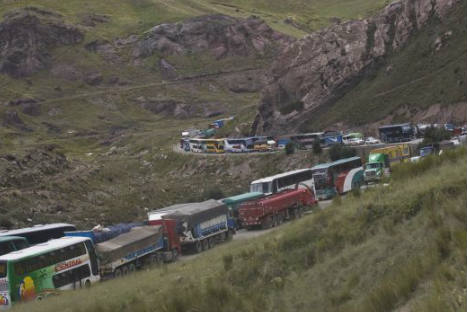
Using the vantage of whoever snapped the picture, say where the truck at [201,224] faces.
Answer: facing away from the viewer and to the right of the viewer

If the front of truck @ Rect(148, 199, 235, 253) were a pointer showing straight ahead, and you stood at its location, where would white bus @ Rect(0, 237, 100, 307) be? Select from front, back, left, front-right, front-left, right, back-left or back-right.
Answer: back

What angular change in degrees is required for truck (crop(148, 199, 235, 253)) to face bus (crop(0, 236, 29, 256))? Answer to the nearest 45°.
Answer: approximately 135° to its left

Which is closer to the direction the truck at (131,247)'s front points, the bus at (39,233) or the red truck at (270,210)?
the red truck

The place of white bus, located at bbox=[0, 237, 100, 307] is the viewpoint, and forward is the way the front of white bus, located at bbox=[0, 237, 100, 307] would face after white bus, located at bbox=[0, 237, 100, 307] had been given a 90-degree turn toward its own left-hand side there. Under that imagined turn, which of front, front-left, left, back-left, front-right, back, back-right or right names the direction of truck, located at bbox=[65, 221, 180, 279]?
right

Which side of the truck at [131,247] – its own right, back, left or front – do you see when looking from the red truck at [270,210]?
front

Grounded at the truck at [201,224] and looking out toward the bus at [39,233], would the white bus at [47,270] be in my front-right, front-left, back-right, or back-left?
front-left

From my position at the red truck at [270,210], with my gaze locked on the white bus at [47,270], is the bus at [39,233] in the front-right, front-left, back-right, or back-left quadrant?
front-right

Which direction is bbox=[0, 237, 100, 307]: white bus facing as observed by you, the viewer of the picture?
facing away from the viewer and to the right of the viewer

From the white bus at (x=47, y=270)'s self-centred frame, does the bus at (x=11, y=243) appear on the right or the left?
on its left

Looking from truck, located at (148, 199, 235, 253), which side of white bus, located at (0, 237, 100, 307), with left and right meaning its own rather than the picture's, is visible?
front

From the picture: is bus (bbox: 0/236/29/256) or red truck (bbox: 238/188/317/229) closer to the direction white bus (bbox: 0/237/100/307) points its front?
the red truck

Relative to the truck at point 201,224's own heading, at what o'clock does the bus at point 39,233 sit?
The bus is roughly at 8 o'clock from the truck.

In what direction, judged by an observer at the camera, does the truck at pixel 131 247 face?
facing away from the viewer and to the right of the viewer

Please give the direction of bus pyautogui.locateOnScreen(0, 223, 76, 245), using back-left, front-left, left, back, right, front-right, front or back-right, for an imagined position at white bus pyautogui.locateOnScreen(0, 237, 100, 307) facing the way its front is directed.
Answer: front-left

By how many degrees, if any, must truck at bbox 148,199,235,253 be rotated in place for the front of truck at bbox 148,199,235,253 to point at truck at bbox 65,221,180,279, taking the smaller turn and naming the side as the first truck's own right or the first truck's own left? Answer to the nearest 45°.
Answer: approximately 180°
